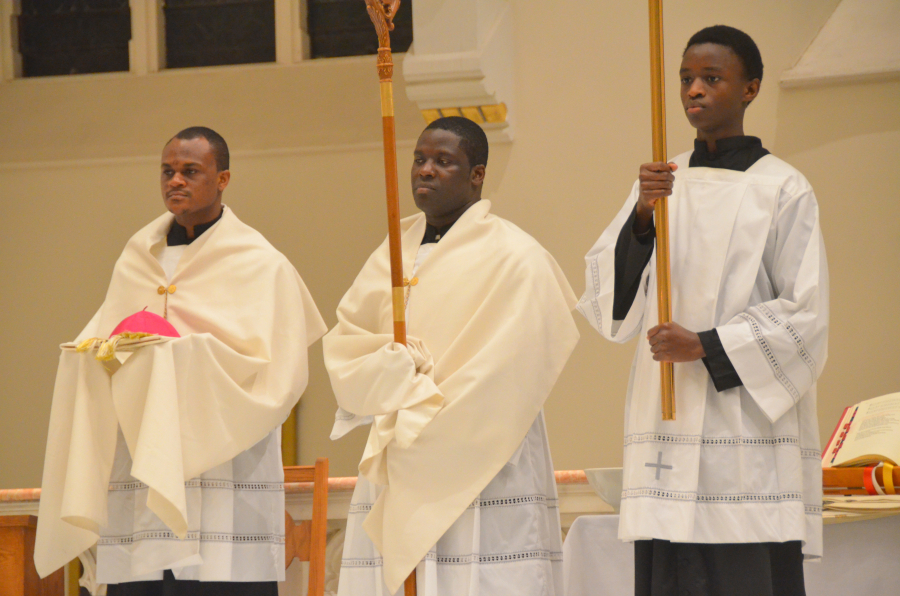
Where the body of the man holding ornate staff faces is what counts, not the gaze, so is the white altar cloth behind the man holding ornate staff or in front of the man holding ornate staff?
behind

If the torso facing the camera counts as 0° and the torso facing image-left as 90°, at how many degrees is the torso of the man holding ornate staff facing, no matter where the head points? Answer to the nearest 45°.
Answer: approximately 45°

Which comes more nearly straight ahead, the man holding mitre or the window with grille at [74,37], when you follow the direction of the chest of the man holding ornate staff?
the man holding mitre

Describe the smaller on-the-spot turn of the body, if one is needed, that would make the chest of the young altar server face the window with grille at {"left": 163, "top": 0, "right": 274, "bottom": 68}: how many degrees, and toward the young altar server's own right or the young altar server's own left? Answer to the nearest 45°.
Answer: approximately 90° to the young altar server's own right

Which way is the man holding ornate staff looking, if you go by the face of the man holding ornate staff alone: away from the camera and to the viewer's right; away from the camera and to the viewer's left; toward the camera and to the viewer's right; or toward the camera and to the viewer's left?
toward the camera and to the viewer's left

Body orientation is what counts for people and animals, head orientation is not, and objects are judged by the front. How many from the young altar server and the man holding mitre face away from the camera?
0

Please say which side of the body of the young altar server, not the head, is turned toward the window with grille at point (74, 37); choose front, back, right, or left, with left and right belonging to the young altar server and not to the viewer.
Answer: right

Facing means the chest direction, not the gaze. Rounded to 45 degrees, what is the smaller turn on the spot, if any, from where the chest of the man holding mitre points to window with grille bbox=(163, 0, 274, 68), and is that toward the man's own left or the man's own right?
approximately 135° to the man's own right

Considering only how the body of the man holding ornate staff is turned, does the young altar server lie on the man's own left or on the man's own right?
on the man's own left

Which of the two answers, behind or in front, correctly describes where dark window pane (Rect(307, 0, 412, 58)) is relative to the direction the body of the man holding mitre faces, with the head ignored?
behind

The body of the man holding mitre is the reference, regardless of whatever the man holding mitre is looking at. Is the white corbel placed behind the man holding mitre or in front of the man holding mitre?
behind

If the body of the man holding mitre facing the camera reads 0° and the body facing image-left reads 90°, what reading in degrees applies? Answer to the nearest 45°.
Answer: approximately 45°
